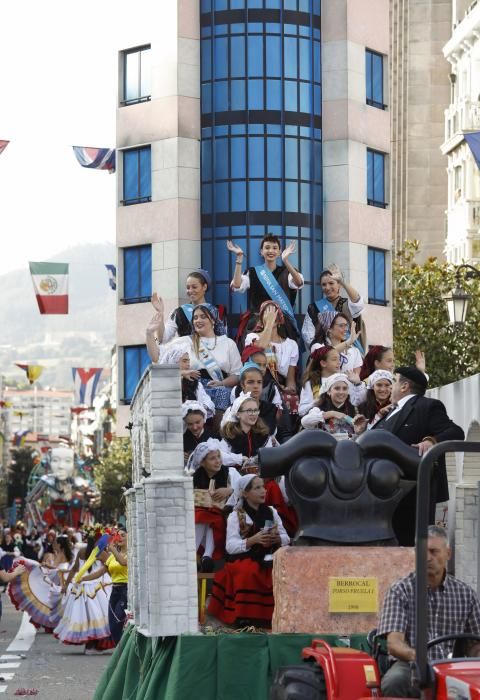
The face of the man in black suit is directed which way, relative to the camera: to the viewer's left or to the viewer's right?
to the viewer's left

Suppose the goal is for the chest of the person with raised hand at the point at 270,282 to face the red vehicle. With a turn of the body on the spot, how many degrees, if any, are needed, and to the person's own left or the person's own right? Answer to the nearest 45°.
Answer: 0° — they already face it

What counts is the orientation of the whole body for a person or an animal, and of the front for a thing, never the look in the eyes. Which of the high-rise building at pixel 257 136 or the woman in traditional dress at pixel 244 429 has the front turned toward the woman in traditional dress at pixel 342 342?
the high-rise building

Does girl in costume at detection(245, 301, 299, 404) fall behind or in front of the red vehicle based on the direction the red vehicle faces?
behind

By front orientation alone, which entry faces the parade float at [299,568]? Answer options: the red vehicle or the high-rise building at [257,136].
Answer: the high-rise building

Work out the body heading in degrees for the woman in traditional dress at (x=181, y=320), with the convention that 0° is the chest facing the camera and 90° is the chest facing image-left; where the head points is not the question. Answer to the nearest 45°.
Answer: approximately 45°

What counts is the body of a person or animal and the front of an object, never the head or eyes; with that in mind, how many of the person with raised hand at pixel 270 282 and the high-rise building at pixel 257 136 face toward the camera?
2

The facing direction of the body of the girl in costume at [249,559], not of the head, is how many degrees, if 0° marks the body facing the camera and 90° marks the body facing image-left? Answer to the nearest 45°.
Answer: approximately 315°

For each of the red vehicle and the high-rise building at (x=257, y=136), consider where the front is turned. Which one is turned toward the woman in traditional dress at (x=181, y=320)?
the high-rise building

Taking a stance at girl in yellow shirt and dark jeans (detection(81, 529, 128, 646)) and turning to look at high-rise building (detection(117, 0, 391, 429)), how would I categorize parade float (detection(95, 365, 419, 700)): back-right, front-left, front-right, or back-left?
back-right
